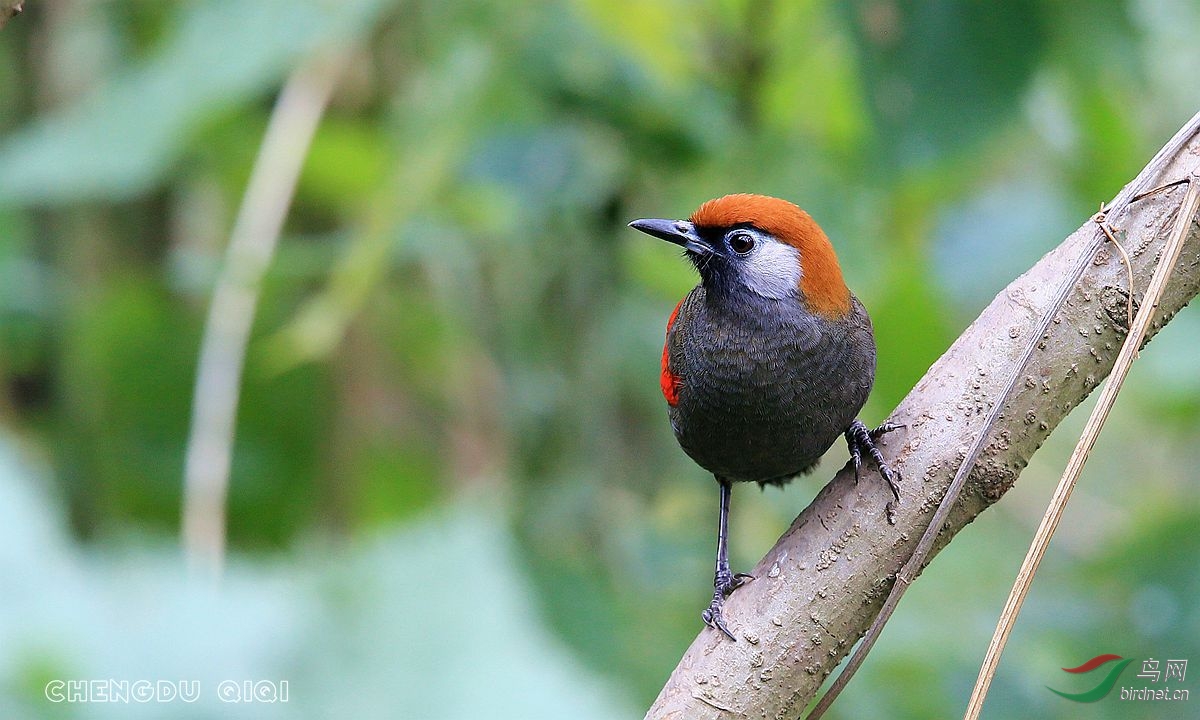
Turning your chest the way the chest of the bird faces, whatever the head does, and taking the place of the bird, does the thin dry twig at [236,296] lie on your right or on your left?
on your right

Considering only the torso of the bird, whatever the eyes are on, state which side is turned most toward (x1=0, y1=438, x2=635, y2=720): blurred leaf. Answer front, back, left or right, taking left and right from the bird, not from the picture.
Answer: right

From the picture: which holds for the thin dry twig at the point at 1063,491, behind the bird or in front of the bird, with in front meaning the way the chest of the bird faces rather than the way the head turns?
in front

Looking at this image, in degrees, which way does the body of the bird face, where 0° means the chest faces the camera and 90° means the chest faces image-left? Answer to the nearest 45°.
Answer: approximately 0°
